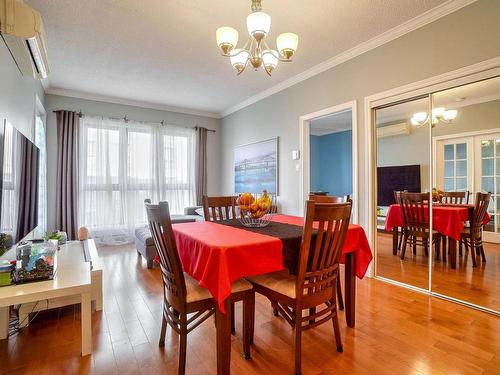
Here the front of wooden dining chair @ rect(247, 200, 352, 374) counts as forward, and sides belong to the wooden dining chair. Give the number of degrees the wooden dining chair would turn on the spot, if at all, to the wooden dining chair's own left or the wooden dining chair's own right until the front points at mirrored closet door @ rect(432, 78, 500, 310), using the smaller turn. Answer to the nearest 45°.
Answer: approximately 90° to the wooden dining chair's own right

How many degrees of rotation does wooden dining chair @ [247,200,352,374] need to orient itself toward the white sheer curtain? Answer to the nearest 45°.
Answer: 0° — it already faces it

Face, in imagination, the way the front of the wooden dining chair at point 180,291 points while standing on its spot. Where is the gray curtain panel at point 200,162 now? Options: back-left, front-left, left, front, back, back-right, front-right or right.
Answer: front-left

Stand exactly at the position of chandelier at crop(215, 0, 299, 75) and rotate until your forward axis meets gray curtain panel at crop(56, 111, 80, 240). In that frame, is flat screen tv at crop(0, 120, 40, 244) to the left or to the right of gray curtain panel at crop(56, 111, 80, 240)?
left

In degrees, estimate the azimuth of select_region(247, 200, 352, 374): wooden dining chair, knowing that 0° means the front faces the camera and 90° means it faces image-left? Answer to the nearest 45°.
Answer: approximately 135°

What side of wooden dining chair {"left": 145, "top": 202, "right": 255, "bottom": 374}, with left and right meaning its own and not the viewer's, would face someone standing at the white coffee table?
left

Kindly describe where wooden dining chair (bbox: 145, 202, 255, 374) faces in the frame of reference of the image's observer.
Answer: facing away from the viewer and to the right of the viewer
